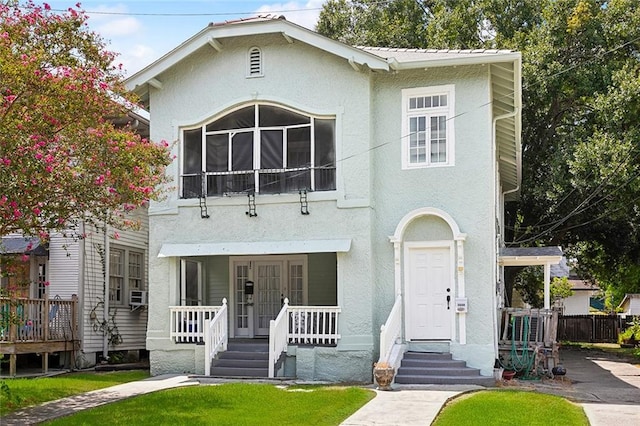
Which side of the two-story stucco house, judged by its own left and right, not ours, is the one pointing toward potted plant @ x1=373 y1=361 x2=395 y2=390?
front

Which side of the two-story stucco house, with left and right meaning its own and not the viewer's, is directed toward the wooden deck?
right

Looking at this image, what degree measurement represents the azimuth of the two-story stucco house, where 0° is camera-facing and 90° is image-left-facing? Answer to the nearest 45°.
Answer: approximately 0°

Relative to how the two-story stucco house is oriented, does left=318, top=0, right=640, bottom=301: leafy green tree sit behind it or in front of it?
behind
